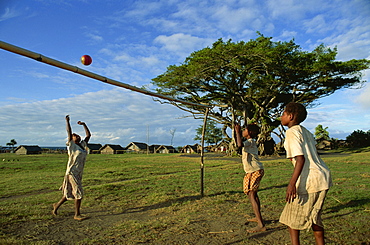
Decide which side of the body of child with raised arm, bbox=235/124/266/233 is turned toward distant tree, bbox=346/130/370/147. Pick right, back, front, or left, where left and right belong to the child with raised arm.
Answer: right

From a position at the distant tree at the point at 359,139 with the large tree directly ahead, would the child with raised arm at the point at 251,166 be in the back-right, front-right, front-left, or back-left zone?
front-left

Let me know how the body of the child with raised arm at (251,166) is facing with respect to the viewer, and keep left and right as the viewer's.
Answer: facing to the left of the viewer

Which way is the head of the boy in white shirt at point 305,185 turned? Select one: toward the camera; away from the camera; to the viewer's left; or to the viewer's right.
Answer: to the viewer's left

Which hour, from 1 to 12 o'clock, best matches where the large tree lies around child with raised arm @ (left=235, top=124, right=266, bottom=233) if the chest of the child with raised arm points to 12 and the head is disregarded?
The large tree is roughly at 3 o'clock from the child with raised arm.

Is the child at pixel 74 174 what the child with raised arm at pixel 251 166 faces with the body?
yes

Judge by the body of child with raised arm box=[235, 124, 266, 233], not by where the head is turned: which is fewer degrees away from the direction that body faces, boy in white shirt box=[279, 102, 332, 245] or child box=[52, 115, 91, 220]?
the child

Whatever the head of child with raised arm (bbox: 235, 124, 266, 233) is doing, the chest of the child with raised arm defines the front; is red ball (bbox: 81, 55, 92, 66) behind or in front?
in front

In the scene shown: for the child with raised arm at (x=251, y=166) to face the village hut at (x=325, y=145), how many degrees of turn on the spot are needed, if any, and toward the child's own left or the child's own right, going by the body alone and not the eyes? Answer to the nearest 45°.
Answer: approximately 90° to the child's own right

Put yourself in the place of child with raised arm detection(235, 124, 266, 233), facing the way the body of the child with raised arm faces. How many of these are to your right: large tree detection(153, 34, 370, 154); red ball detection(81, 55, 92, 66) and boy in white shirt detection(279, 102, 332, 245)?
1
